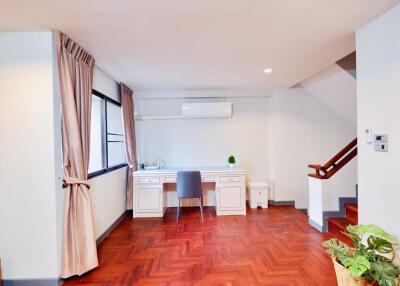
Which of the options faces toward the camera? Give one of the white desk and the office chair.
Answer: the white desk

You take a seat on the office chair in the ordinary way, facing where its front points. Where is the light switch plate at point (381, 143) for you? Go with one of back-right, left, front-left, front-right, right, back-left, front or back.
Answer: back-right

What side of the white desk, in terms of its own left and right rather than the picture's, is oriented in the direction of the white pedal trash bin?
left

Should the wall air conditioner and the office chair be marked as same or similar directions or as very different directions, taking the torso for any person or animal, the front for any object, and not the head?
very different directions

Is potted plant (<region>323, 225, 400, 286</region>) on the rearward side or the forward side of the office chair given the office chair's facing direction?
on the rearward side

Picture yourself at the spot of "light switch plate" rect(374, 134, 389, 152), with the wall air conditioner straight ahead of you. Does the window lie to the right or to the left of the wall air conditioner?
left

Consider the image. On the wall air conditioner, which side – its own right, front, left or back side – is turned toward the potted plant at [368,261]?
front

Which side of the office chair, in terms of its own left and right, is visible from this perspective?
back

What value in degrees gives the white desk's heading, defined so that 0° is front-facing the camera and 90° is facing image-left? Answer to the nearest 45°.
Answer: approximately 0°

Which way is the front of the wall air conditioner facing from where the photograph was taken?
facing the viewer

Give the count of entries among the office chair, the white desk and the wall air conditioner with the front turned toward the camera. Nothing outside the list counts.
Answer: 2

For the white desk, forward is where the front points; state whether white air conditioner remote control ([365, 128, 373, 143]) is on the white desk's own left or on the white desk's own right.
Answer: on the white desk's own left

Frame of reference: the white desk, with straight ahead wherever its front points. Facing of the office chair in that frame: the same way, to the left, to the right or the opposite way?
the opposite way

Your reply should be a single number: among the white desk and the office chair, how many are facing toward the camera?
1
